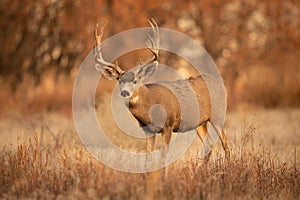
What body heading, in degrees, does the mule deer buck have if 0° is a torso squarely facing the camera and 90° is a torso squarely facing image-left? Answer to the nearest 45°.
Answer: approximately 45°

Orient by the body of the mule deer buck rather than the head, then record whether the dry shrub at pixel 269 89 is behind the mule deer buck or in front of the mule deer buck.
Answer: behind
